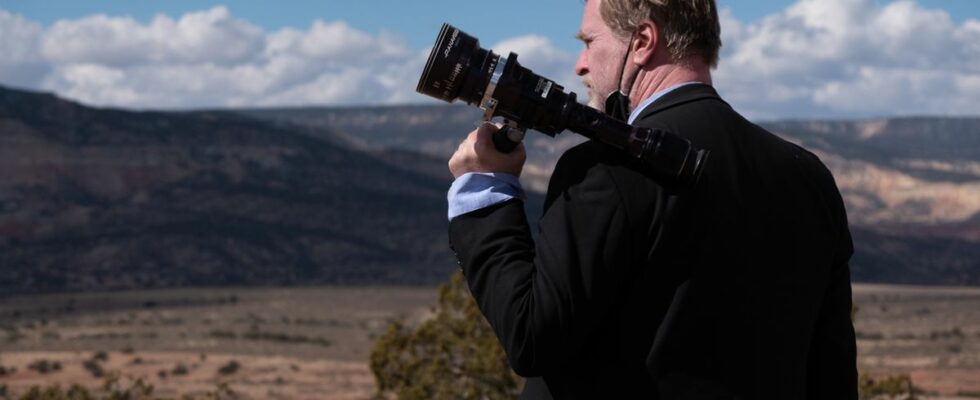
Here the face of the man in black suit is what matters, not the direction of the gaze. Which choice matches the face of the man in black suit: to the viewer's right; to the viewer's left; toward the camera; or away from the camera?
to the viewer's left

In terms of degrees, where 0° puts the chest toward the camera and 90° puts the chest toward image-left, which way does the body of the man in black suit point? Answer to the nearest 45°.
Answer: approximately 135°

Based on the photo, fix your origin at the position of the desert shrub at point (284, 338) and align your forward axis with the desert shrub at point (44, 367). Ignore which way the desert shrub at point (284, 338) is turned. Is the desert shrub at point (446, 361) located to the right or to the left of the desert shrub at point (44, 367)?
left

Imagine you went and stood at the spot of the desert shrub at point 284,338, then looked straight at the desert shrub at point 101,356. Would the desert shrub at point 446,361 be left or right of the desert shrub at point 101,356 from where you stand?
left
